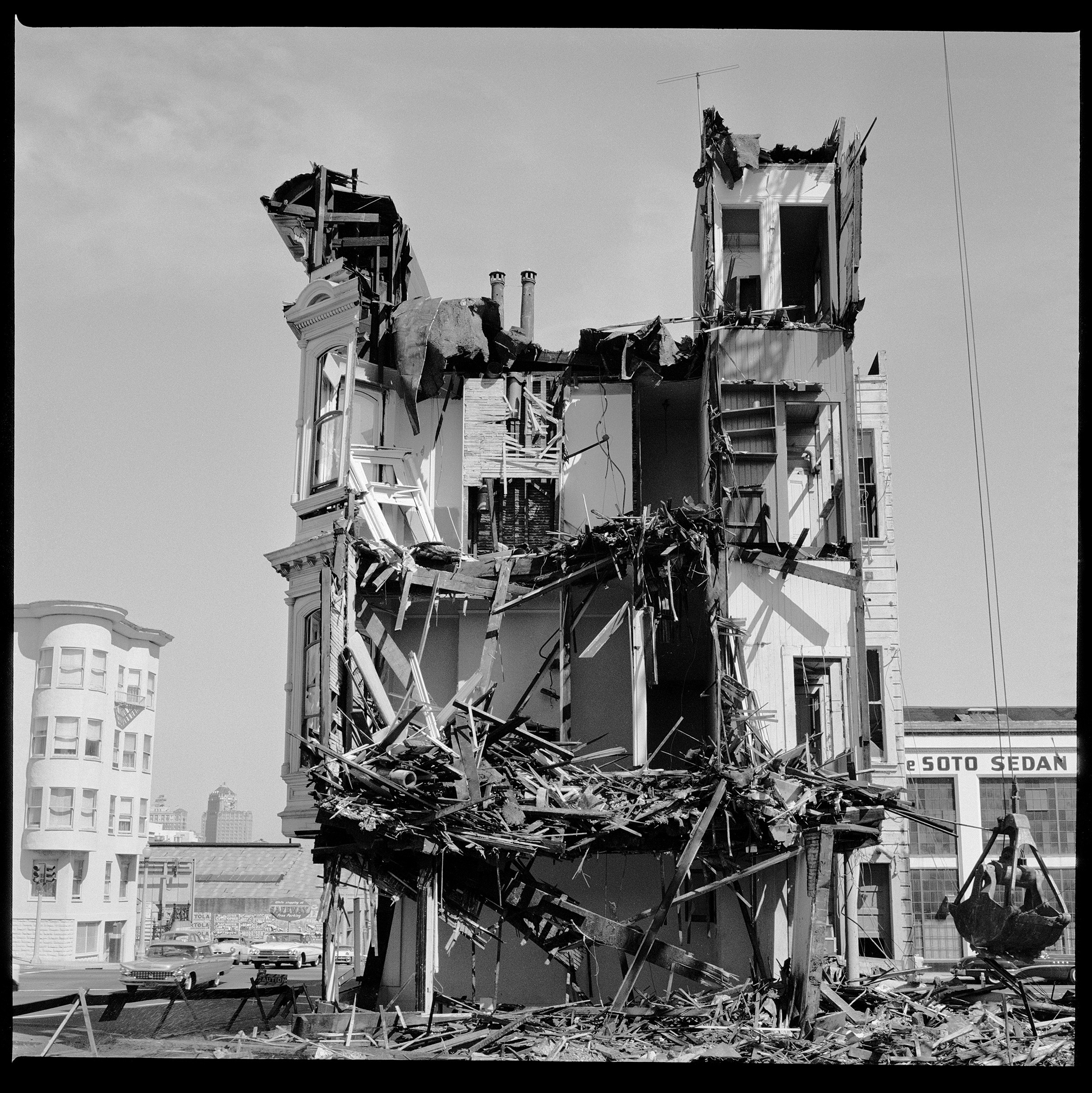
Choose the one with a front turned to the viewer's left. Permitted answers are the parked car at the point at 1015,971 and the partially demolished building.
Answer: the partially demolished building

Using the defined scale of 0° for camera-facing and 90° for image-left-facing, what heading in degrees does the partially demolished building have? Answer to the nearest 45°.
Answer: approximately 90°

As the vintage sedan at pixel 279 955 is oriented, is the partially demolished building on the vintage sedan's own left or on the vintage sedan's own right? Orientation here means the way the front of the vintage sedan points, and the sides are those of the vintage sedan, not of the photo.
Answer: on the vintage sedan's own left

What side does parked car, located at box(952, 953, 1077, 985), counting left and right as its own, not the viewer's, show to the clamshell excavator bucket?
right

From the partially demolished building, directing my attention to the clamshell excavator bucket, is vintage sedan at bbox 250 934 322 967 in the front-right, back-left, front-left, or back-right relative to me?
back-left

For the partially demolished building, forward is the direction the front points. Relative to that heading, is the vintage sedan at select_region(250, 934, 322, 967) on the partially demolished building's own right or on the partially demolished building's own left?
on the partially demolished building's own right

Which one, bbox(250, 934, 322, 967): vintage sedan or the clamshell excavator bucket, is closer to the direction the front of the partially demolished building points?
the vintage sedan

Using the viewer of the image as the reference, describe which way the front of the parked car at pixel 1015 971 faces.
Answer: facing to the right of the viewer
